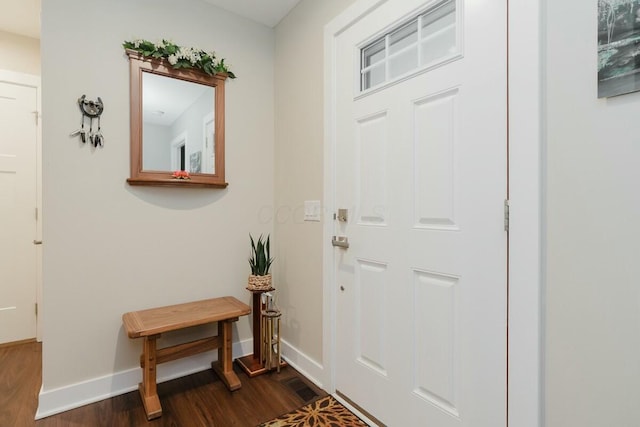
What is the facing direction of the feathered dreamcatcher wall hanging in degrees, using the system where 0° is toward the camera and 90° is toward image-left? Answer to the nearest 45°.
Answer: approximately 0°

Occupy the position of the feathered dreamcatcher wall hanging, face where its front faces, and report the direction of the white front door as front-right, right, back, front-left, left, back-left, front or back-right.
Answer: front-left

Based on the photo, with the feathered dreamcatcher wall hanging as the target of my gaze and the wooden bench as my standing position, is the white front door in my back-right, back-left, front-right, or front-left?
back-left

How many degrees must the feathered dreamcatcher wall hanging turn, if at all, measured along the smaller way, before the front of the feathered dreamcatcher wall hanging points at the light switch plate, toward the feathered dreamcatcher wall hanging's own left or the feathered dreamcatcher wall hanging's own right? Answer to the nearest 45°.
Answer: approximately 45° to the feathered dreamcatcher wall hanging's own left

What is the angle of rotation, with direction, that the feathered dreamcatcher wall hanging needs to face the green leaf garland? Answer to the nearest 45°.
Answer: approximately 90° to its left

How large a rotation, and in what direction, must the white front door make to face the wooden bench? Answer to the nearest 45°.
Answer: approximately 45° to its right

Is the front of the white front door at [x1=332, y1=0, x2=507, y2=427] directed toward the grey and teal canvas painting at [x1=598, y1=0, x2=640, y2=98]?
no

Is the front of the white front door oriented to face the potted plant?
no

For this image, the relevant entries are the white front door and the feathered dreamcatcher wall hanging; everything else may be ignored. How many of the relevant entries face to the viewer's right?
0

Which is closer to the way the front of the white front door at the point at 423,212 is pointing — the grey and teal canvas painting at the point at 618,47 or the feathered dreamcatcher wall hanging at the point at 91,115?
the feathered dreamcatcher wall hanging
